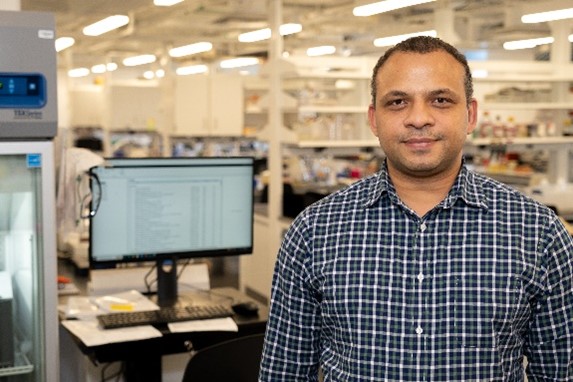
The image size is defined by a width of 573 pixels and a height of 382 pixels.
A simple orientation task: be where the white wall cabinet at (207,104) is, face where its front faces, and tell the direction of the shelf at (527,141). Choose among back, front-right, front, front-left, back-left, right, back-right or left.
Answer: front-left

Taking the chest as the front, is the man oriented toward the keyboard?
no

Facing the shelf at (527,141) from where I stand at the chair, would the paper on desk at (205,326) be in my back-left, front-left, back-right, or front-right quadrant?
front-left

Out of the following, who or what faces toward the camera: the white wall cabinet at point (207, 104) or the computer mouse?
the white wall cabinet

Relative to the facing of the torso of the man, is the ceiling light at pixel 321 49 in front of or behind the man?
behind

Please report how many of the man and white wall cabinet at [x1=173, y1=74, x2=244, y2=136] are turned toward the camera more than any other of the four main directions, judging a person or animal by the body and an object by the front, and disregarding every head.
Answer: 2

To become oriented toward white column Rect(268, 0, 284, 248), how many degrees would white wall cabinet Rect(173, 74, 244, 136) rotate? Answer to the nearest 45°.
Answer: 0° — it already faces it

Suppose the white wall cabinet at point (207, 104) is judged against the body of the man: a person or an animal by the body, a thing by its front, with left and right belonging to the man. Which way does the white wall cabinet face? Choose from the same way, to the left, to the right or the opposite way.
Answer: the same way

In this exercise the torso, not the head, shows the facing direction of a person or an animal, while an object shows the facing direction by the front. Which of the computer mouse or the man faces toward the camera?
the man

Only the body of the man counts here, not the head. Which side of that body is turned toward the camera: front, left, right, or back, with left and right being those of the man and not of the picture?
front

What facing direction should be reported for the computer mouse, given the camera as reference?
facing away from the viewer and to the left of the viewer

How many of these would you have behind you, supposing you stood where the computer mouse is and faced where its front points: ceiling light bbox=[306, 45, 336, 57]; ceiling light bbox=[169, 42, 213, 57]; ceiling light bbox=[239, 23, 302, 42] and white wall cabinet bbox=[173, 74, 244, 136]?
0

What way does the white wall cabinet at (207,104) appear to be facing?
toward the camera

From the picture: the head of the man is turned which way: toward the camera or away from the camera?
toward the camera

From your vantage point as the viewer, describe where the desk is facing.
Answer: facing the viewer and to the right of the viewer

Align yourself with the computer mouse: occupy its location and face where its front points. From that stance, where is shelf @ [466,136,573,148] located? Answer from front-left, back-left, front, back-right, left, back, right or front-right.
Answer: right

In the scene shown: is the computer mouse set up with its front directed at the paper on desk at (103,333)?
no

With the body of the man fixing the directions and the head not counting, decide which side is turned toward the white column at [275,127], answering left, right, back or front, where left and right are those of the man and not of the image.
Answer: back

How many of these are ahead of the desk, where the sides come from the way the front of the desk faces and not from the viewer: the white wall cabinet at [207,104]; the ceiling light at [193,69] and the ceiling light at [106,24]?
0
